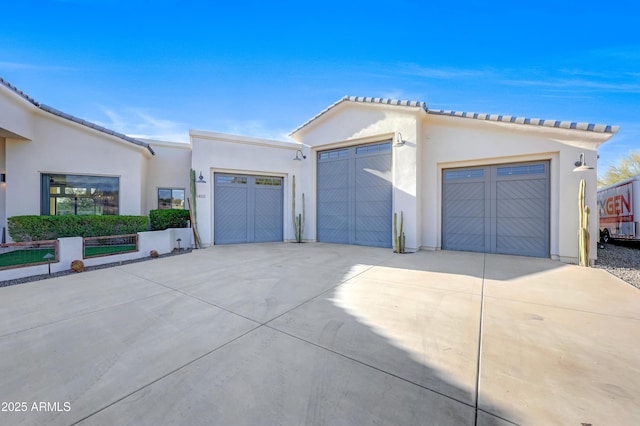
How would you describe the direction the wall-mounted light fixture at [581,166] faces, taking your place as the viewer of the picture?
facing the viewer

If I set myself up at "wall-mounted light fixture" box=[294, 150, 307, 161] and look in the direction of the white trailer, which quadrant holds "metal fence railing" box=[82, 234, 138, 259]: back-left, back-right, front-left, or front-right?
back-right

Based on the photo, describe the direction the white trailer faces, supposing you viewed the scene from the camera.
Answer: facing the viewer and to the right of the viewer

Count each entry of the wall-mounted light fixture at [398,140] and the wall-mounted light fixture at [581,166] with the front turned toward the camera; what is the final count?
2

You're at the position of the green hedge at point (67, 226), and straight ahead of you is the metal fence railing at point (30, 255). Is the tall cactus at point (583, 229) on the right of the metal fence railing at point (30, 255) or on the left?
left

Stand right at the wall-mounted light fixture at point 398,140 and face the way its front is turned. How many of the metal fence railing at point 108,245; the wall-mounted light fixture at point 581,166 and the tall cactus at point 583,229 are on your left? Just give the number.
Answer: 2

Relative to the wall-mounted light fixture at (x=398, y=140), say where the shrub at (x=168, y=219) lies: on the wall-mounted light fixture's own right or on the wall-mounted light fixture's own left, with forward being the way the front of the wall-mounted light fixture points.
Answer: on the wall-mounted light fixture's own right

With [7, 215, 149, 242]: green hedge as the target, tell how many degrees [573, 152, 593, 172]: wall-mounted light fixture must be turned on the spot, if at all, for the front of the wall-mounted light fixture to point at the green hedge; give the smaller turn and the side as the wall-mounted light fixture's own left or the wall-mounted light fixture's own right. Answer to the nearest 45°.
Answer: approximately 45° to the wall-mounted light fixture's own right

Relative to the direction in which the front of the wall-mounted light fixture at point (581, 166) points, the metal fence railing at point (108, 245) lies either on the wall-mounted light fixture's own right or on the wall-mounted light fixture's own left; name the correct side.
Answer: on the wall-mounted light fixture's own right

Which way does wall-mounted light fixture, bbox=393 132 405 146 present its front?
toward the camera

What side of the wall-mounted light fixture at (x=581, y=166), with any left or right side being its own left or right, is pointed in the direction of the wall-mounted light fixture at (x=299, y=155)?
right
